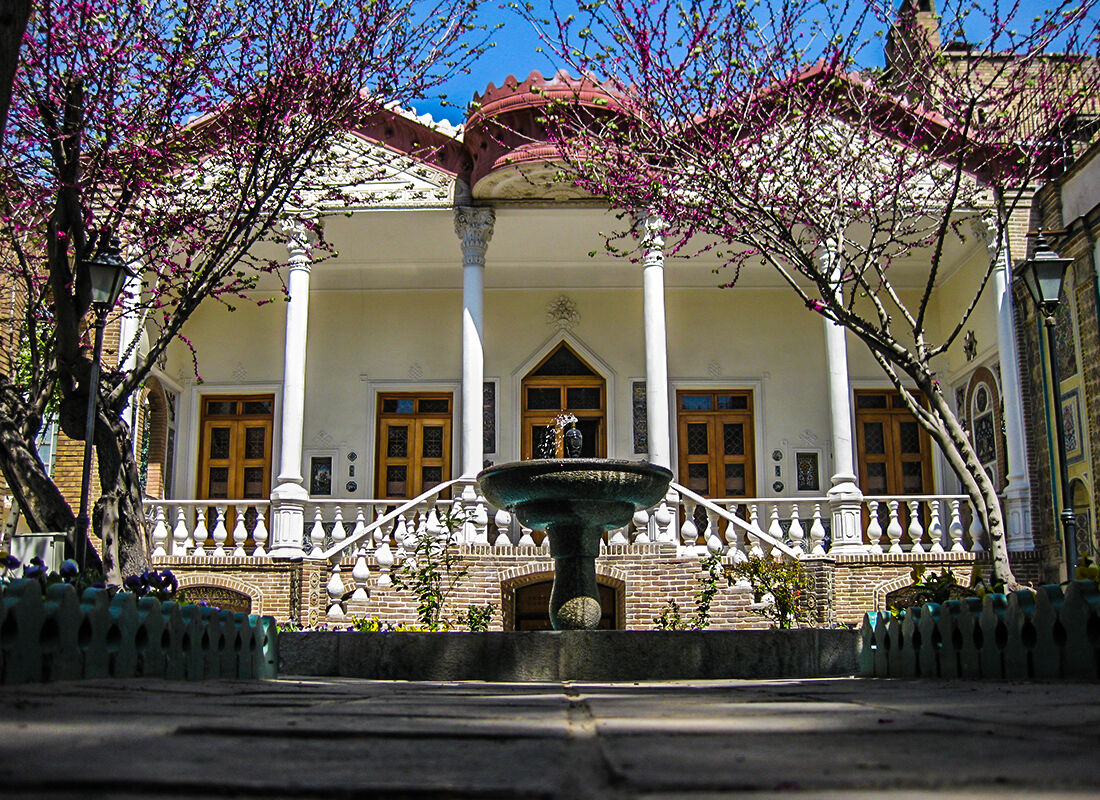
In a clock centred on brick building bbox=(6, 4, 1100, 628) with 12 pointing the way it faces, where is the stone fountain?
The stone fountain is roughly at 12 o'clock from the brick building.

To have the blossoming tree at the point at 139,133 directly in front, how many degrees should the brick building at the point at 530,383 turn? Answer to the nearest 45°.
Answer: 0° — it already faces it

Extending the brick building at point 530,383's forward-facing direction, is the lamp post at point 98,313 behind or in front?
in front

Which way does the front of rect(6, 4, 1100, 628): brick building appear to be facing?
toward the camera
